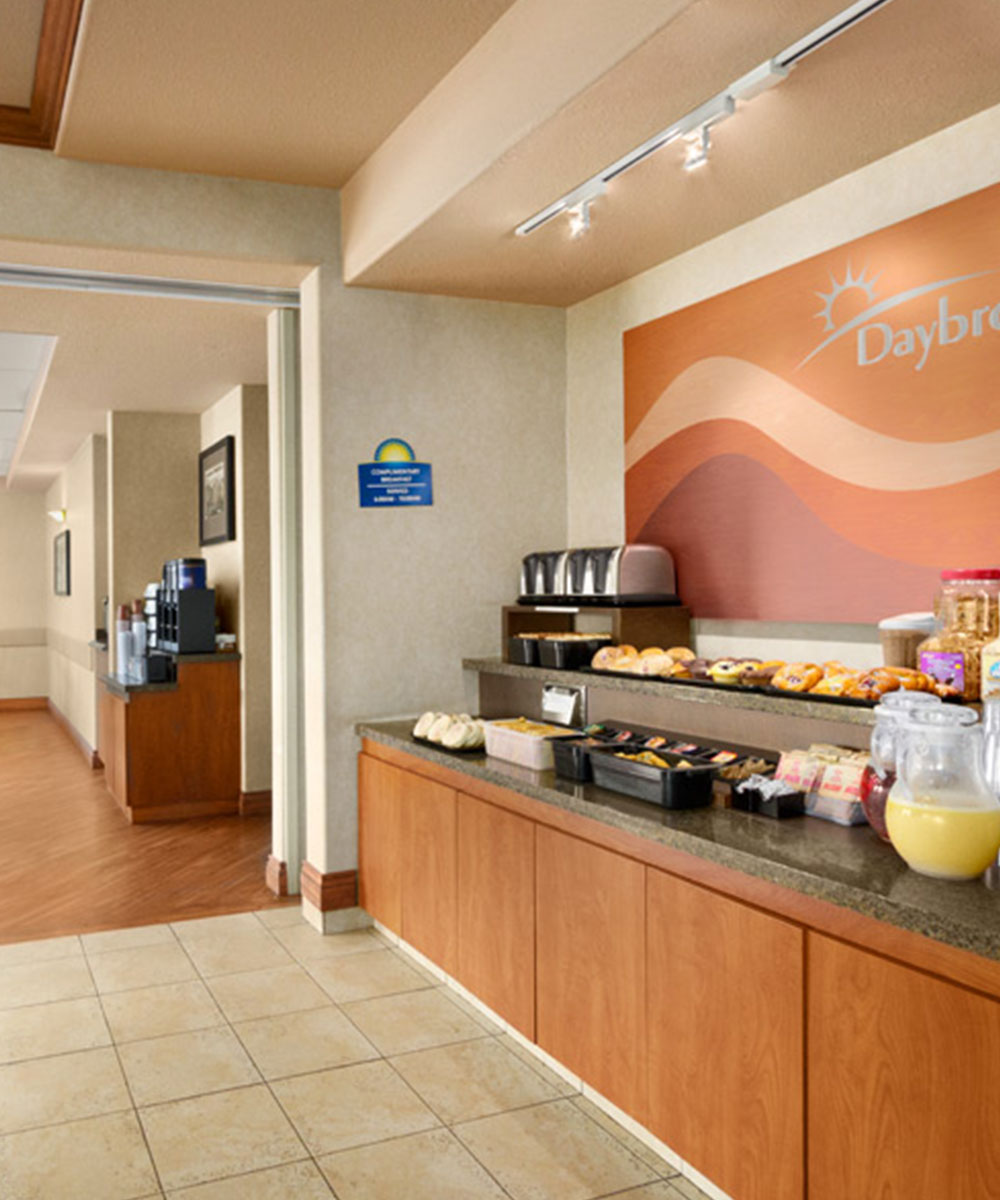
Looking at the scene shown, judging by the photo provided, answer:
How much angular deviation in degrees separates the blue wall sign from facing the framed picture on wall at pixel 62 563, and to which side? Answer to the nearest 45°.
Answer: approximately 135° to its right

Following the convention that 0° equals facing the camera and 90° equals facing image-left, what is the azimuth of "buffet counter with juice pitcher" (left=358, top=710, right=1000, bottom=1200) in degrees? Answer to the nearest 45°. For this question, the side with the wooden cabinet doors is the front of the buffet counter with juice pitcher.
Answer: approximately 45°

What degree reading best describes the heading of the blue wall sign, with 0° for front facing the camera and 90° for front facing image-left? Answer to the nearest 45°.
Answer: approximately 0°
